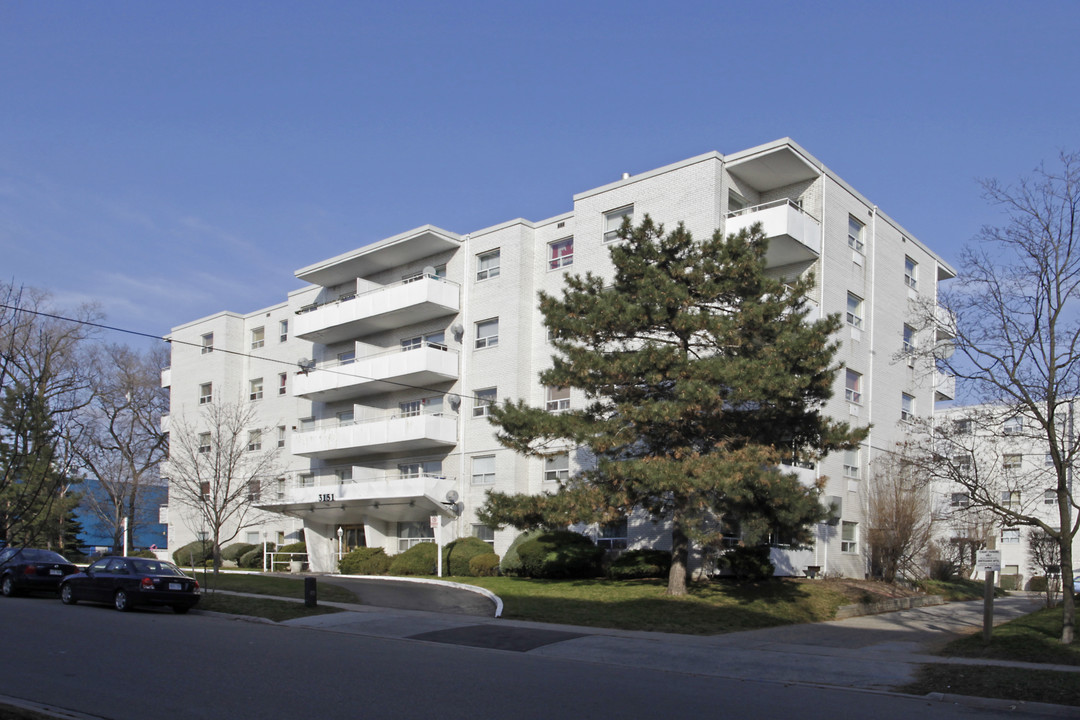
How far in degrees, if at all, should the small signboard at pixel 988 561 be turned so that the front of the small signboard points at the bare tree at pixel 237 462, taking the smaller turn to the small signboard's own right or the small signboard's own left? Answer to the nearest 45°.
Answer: approximately 135° to the small signboard's own right

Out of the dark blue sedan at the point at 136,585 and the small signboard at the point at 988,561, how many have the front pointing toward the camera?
1

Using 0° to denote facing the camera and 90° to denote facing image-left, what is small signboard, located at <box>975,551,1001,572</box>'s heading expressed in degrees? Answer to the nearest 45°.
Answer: approximately 0°

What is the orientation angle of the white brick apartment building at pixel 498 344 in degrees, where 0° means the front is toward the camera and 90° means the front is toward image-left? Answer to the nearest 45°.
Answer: approximately 45°

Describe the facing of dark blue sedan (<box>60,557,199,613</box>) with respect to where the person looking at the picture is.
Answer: facing away from the viewer and to the left of the viewer
